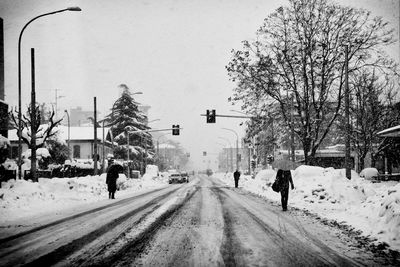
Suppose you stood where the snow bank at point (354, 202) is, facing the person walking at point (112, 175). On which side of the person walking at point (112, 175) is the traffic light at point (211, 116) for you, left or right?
right

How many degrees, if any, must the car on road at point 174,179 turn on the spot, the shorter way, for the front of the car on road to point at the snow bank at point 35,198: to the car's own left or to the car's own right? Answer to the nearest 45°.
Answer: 0° — it already faces it

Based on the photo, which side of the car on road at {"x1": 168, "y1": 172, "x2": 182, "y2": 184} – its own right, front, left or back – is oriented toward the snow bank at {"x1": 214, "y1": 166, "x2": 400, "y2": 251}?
front

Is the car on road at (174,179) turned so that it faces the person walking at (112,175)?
yes

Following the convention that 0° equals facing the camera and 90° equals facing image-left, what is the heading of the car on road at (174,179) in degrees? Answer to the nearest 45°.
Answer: approximately 0°
